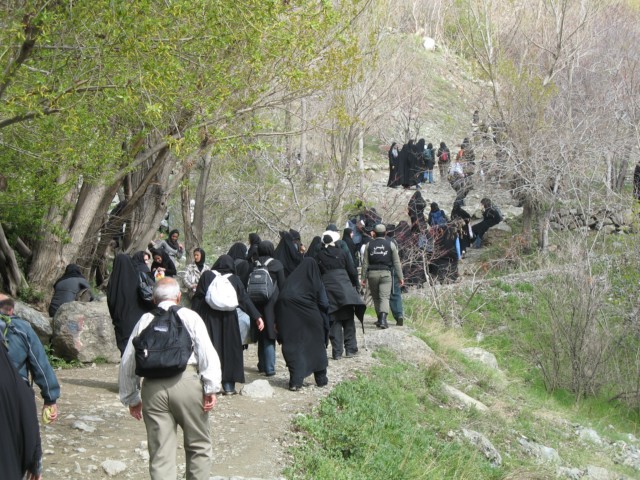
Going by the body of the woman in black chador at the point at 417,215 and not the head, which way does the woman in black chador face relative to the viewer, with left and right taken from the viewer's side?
facing away from the viewer

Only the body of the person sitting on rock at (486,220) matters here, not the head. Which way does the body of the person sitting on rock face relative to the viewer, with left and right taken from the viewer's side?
facing to the left of the viewer

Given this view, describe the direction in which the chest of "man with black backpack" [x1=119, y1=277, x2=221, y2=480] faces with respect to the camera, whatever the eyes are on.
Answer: away from the camera

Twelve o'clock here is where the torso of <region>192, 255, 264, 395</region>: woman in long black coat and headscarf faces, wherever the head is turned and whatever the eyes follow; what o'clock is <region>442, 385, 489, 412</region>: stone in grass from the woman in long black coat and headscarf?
The stone in grass is roughly at 2 o'clock from the woman in long black coat and headscarf.

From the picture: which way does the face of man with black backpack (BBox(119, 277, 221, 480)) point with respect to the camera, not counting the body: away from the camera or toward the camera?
away from the camera

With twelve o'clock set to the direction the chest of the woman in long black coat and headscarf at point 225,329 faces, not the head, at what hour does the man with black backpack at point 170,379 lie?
The man with black backpack is roughly at 6 o'clock from the woman in long black coat and headscarf.

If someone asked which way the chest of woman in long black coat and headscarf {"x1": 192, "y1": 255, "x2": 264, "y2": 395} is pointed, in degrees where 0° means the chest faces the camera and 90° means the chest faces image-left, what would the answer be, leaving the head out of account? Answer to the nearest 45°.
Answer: approximately 180°

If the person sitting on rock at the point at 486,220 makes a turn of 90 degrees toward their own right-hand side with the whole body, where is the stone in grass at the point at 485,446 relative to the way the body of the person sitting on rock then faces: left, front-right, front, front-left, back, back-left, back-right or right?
back

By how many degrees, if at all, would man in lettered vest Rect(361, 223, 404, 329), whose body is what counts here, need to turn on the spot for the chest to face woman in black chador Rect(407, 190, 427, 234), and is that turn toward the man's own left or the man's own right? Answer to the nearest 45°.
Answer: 0° — they already face them

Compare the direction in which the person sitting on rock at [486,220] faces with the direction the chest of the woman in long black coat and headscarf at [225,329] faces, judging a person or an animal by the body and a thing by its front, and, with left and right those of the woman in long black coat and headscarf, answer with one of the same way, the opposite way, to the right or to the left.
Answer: to the left

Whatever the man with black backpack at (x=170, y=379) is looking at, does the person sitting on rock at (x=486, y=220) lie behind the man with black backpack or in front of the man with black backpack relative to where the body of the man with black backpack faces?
in front

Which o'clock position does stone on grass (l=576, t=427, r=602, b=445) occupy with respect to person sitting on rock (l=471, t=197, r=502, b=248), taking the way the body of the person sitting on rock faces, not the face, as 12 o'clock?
The stone on grass is roughly at 9 o'clock from the person sitting on rock.

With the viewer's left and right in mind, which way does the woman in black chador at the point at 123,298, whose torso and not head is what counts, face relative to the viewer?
facing away from the viewer

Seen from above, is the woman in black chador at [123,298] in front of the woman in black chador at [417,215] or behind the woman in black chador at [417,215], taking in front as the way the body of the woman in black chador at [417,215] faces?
behind

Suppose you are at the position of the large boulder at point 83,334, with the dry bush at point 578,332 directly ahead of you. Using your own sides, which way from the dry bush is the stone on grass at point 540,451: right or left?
right

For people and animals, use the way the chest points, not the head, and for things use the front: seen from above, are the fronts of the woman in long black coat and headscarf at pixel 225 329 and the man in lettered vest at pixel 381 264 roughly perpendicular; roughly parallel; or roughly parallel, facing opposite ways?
roughly parallel

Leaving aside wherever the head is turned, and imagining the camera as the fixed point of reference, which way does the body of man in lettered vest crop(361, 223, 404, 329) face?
away from the camera
